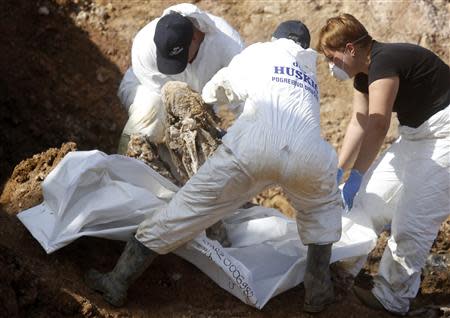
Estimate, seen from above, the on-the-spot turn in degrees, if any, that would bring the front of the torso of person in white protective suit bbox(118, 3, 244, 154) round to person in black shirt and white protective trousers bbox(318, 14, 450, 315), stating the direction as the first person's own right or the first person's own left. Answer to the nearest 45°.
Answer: approximately 45° to the first person's own left

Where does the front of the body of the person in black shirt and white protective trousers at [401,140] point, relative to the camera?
to the viewer's left

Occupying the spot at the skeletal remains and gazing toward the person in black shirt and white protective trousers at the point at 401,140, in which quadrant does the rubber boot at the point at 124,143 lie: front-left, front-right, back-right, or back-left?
back-left

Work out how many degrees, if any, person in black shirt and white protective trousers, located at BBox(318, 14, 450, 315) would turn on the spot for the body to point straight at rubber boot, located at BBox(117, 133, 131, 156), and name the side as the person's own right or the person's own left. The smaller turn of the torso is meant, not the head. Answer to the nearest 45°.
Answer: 0° — they already face it

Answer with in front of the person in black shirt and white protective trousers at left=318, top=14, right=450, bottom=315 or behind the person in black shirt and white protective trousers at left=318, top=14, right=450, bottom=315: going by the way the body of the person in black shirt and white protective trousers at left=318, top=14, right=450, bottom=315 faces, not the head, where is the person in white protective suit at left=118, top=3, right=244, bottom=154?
in front

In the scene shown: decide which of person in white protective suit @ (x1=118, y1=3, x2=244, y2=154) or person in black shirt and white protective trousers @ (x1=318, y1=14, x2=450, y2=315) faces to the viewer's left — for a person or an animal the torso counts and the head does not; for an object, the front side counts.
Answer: person in black shirt and white protective trousers @ (x1=318, y1=14, x2=450, y2=315)

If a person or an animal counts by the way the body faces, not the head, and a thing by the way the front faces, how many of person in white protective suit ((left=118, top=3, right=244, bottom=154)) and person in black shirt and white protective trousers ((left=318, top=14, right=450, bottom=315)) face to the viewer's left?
1

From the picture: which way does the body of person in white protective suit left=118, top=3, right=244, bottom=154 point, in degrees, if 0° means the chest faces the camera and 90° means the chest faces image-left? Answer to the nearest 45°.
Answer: approximately 0°
